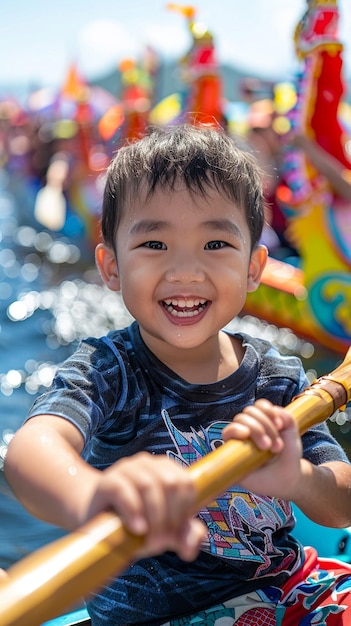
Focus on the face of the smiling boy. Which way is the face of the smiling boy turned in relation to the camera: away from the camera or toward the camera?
toward the camera

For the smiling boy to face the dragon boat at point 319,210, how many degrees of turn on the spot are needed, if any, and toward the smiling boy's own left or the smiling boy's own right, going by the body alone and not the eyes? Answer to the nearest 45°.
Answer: approximately 180°

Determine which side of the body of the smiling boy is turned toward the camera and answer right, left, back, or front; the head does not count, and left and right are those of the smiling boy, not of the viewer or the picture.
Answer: front
